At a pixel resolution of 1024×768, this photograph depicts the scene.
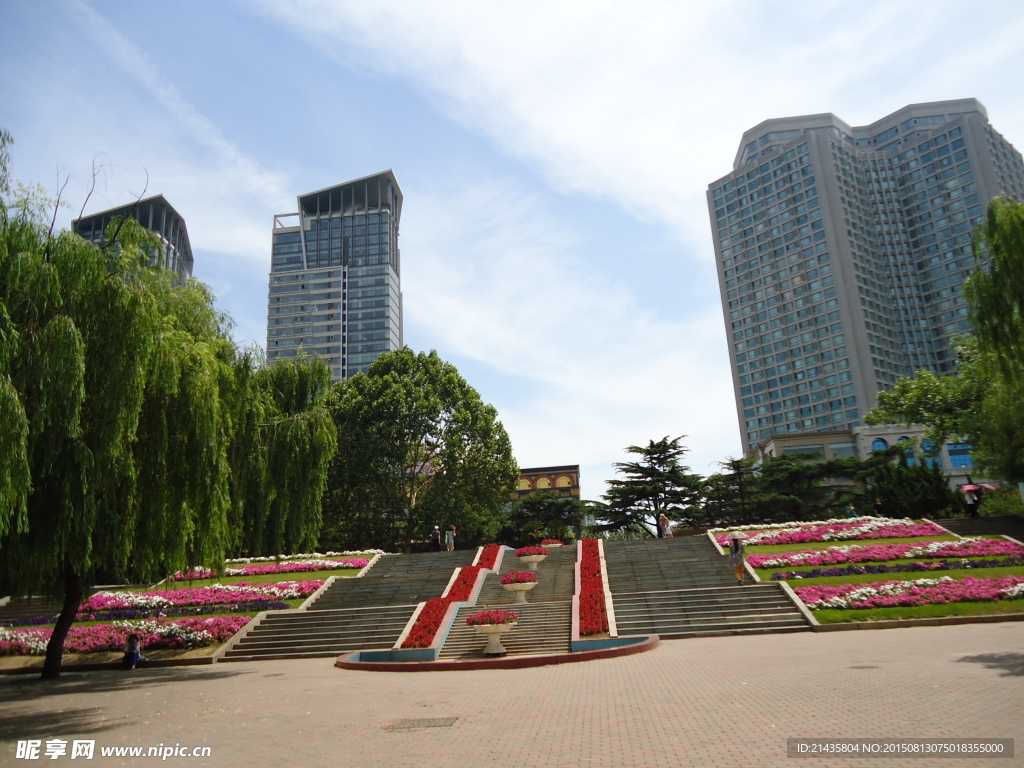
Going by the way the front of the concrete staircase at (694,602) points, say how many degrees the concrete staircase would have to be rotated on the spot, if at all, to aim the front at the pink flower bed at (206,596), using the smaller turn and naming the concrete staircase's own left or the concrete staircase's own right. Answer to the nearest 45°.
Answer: approximately 90° to the concrete staircase's own right

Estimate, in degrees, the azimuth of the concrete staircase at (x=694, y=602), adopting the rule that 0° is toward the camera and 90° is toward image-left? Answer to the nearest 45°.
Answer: approximately 0°

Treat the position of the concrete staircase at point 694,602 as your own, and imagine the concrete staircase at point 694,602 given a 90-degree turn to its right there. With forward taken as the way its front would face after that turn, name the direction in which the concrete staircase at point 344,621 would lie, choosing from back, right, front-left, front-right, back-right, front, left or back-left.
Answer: front

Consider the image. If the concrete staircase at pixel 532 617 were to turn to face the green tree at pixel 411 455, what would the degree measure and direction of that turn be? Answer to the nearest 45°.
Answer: approximately 180°

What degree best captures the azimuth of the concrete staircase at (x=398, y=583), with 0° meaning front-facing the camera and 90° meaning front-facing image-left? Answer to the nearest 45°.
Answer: approximately 0°

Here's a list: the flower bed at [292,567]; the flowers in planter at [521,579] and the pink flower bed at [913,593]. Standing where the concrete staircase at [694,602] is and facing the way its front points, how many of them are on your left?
1

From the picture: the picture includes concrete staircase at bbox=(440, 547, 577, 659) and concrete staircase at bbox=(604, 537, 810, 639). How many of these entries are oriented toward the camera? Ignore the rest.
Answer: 2

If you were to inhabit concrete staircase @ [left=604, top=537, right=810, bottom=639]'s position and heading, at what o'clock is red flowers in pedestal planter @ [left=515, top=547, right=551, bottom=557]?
The red flowers in pedestal planter is roughly at 4 o'clock from the concrete staircase.

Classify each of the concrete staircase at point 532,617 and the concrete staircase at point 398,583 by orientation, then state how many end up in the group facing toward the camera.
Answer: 2

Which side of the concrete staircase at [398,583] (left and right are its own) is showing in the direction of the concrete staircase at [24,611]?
right

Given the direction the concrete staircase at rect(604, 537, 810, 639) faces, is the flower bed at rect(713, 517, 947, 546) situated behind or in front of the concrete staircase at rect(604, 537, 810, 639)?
behind
